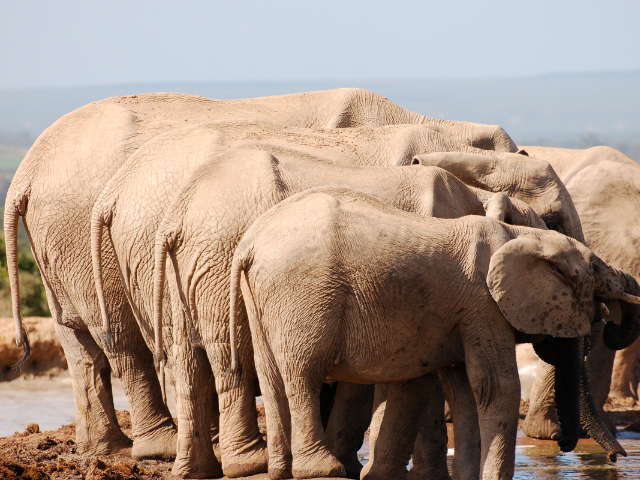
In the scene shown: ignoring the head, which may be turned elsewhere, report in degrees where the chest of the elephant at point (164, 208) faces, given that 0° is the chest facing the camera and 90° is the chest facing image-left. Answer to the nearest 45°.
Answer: approximately 270°

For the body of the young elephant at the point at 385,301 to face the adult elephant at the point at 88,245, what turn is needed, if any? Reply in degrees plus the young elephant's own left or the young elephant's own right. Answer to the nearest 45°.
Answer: approximately 135° to the young elephant's own left

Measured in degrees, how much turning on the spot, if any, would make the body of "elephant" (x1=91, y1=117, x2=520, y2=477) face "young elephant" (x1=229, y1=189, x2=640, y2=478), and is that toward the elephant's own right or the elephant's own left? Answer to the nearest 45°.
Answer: approximately 45° to the elephant's own right

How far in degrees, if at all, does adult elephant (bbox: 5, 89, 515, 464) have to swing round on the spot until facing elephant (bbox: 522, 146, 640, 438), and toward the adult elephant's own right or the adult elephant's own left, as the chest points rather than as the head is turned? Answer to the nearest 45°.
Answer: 0° — it already faces it

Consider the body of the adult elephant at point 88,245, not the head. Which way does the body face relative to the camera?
to the viewer's right

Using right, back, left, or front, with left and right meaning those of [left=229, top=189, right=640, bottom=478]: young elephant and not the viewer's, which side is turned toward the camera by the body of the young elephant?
right
